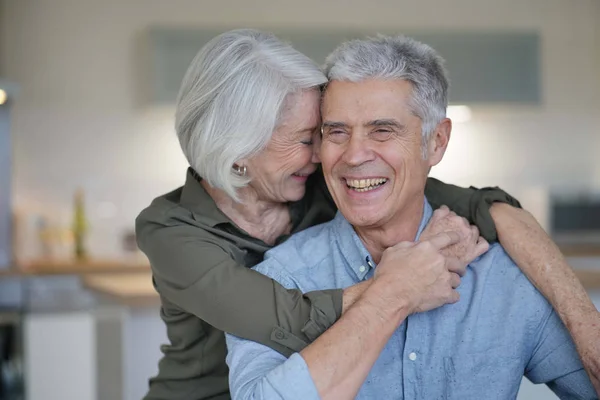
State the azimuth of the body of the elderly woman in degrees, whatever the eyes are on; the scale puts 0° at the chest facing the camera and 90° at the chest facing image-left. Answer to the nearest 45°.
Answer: approximately 315°

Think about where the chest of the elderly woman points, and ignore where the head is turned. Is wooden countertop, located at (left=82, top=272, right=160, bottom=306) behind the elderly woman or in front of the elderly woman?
behind

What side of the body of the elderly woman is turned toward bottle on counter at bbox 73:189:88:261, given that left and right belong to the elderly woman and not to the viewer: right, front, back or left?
back

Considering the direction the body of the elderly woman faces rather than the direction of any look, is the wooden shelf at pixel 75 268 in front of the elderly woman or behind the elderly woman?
behind

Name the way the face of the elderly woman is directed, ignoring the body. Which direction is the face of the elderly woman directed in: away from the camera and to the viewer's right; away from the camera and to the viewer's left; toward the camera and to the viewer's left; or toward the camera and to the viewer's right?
toward the camera and to the viewer's right
